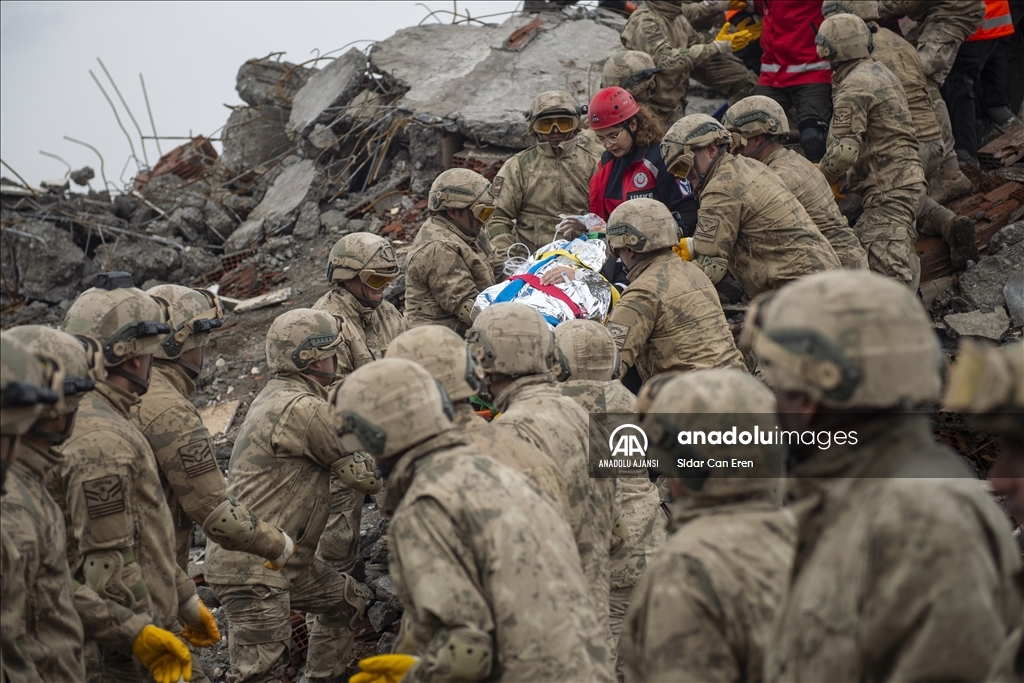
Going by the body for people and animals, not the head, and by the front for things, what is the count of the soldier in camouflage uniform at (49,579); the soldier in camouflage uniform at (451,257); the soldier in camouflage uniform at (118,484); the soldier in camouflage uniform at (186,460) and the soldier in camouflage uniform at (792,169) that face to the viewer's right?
4

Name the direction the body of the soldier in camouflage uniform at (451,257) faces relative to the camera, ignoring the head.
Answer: to the viewer's right

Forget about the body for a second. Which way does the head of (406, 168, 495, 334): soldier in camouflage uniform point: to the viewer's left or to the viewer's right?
to the viewer's right

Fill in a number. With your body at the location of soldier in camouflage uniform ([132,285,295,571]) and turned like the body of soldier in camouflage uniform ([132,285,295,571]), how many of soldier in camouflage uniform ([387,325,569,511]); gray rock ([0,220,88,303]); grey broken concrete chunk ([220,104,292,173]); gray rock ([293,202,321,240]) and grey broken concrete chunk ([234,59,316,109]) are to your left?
4

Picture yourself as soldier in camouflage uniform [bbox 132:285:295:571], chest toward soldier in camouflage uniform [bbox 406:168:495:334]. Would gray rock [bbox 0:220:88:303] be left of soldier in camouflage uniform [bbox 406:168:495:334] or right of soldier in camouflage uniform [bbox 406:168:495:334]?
left

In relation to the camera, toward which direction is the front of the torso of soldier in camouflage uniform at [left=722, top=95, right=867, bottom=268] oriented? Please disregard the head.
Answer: to the viewer's left

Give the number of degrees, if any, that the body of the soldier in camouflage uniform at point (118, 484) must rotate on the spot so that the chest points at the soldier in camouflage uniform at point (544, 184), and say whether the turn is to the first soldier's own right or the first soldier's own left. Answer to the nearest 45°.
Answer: approximately 45° to the first soldier's own left

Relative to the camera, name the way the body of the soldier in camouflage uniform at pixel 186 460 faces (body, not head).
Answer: to the viewer's right

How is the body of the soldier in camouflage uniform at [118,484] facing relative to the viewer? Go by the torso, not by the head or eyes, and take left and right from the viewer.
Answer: facing to the right of the viewer

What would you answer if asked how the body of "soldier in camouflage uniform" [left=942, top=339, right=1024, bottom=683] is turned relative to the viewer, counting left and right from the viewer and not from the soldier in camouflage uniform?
facing to the left of the viewer

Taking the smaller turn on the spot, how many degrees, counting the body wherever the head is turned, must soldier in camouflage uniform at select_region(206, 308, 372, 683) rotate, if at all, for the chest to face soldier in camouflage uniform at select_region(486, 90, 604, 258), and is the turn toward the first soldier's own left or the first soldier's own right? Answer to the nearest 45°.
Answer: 0° — they already face them

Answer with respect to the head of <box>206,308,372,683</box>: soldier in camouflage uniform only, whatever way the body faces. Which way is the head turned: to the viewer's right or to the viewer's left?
to the viewer's right

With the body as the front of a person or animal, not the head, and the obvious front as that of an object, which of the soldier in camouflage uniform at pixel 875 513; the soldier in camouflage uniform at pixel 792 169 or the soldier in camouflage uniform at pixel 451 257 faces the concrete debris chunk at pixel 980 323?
the soldier in camouflage uniform at pixel 451 257

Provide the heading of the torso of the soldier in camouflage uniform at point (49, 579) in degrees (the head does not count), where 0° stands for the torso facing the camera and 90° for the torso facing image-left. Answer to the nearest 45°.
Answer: approximately 270°

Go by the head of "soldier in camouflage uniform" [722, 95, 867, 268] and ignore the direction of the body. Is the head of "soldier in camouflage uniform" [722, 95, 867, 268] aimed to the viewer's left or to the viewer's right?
to the viewer's left
